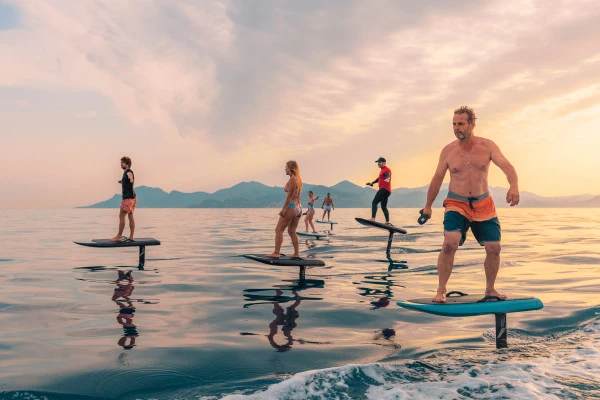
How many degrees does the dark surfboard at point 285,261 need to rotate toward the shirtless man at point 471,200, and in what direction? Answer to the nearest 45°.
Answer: approximately 135° to its left

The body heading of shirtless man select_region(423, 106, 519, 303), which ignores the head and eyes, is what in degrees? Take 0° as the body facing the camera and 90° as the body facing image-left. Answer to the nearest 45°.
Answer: approximately 0°

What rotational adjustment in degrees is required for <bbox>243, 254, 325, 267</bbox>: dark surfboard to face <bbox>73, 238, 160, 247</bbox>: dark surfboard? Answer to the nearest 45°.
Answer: approximately 45° to its right

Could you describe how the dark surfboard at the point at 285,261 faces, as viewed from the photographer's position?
facing to the left of the viewer

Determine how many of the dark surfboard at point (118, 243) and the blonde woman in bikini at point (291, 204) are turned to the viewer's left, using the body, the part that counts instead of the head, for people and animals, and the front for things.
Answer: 2

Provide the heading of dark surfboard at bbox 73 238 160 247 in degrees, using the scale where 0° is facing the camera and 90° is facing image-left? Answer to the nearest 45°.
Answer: approximately 90°

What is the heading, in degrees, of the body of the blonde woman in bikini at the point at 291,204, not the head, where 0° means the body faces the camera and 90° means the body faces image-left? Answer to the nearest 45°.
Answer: approximately 90°

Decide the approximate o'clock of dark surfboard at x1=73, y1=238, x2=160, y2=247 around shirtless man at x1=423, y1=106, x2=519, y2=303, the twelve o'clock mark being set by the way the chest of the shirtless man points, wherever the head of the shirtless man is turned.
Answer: The dark surfboard is roughly at 4 o'clock from the shirtless man.

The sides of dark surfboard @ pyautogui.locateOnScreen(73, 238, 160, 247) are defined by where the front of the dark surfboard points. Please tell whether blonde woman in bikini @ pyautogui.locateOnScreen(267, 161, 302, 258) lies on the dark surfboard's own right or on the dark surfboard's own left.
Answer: on the dark surfboard's own left

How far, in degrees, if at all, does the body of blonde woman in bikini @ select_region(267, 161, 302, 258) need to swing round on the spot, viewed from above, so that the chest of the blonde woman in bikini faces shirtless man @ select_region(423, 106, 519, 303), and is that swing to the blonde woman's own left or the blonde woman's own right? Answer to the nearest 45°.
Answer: approximately 90° to the blonde woman's own left
